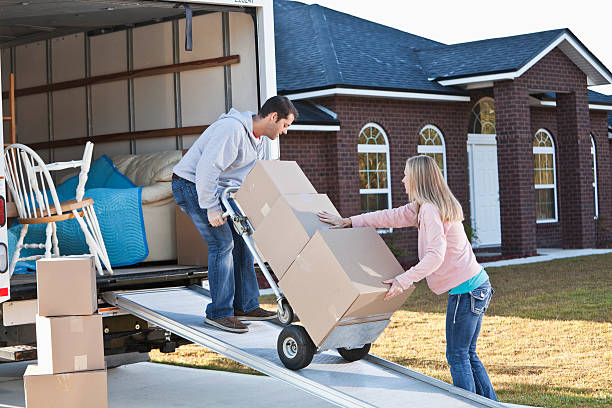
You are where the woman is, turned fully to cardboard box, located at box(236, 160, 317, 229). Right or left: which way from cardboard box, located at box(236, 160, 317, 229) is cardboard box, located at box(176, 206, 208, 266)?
right

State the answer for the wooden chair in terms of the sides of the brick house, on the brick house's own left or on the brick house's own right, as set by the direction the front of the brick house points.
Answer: on the brick house's own right

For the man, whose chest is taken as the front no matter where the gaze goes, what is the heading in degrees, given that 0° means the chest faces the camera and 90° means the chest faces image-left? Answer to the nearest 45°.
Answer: approximately 270°

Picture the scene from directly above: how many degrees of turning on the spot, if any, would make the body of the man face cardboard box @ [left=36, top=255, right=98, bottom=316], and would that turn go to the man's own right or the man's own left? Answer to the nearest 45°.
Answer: approximately 180°

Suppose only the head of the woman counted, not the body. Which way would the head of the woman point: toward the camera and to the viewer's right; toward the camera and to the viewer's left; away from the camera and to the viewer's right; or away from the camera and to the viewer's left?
away from the camera and to the viewer's left

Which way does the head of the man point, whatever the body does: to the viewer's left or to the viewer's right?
to the viewer's right

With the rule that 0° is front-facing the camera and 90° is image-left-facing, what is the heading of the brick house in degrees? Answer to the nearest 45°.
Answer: approximately 315°

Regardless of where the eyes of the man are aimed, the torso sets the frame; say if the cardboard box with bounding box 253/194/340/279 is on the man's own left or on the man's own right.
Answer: on the man's own right
